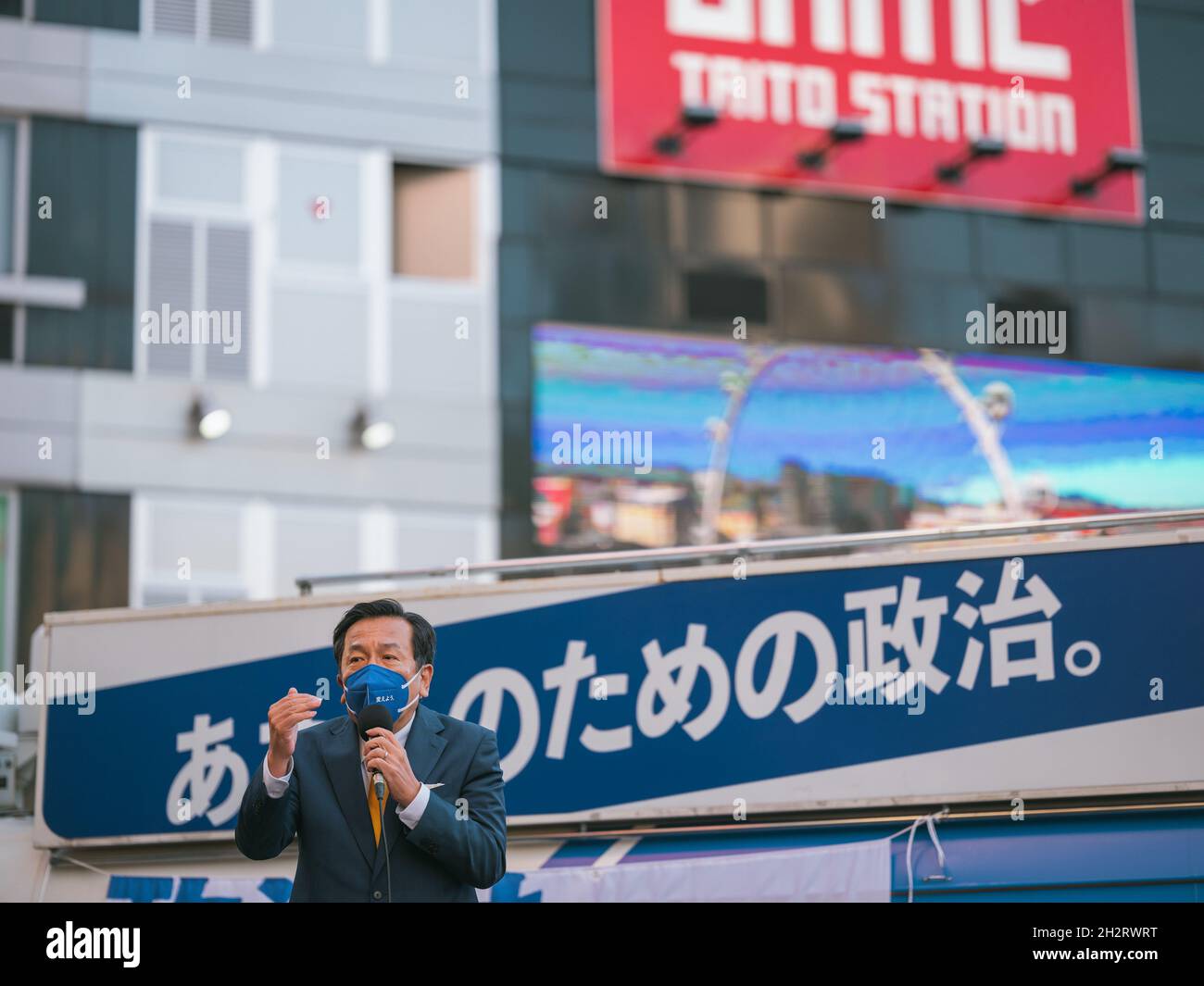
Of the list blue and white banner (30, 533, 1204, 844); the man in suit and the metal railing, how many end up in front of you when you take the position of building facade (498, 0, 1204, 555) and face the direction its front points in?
3

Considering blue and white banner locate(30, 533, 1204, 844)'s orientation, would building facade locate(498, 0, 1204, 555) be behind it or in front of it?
behind

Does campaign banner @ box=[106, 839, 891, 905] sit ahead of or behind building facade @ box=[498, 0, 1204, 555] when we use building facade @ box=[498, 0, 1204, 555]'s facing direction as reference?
ahead

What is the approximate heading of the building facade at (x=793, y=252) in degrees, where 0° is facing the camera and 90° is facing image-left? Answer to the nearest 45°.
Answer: approximately 0°

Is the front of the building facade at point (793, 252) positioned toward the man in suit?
yes

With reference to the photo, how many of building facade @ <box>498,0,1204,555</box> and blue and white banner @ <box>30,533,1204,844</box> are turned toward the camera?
2

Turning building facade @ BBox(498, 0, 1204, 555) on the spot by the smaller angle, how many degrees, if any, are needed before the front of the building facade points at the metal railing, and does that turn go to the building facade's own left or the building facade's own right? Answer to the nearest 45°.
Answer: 0° — it already faces it
